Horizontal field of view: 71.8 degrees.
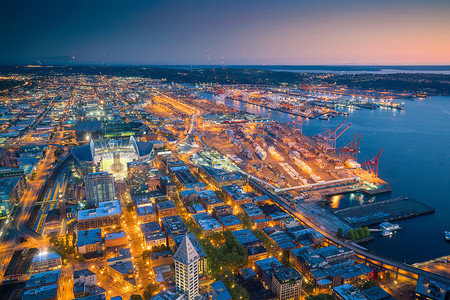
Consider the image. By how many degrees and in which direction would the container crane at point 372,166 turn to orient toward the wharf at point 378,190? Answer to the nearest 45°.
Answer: approximately 90° to its right

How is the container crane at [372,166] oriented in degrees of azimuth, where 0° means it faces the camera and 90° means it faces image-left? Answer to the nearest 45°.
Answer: approximately 270°

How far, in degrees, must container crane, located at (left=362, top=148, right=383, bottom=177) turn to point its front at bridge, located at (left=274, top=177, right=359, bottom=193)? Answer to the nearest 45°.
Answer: approximately 135° to its right

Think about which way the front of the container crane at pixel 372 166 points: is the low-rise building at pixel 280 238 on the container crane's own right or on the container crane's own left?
on the container crane's own right

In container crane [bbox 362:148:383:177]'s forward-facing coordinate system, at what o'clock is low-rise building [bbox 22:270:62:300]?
The low-rise building is roughly at 4 o'clock from the container crane.

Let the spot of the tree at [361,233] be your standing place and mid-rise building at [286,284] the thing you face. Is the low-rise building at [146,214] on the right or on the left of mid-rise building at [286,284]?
right

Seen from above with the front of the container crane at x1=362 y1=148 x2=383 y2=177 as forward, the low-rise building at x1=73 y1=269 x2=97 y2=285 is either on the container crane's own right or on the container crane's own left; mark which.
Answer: on the container crane's own right

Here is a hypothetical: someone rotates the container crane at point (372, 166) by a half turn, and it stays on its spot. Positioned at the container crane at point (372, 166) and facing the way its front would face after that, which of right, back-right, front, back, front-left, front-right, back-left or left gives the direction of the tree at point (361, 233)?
left

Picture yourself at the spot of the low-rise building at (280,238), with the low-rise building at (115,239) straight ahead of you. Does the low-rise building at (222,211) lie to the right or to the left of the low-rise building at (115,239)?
right

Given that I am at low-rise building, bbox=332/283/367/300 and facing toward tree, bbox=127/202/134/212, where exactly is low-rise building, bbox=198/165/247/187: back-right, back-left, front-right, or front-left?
front-right

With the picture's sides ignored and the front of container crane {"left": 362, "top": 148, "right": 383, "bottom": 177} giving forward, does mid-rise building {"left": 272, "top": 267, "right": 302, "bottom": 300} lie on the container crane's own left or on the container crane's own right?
on the container crane's own right

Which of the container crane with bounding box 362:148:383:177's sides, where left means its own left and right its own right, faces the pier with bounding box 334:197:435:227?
right

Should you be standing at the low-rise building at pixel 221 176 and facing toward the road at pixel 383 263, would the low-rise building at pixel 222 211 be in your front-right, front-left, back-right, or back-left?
front-right

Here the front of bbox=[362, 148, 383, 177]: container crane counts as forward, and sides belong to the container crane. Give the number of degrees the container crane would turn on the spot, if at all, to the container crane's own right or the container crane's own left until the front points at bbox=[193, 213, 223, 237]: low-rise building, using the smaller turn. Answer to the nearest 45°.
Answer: approximately 135° to the container crane's own right

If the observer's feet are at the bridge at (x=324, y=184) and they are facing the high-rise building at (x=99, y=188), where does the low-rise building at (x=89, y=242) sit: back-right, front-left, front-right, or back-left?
front-left

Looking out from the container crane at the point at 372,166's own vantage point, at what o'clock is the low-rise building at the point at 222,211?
The low-rise building is roughly at 4 o'clock from the container crane.
